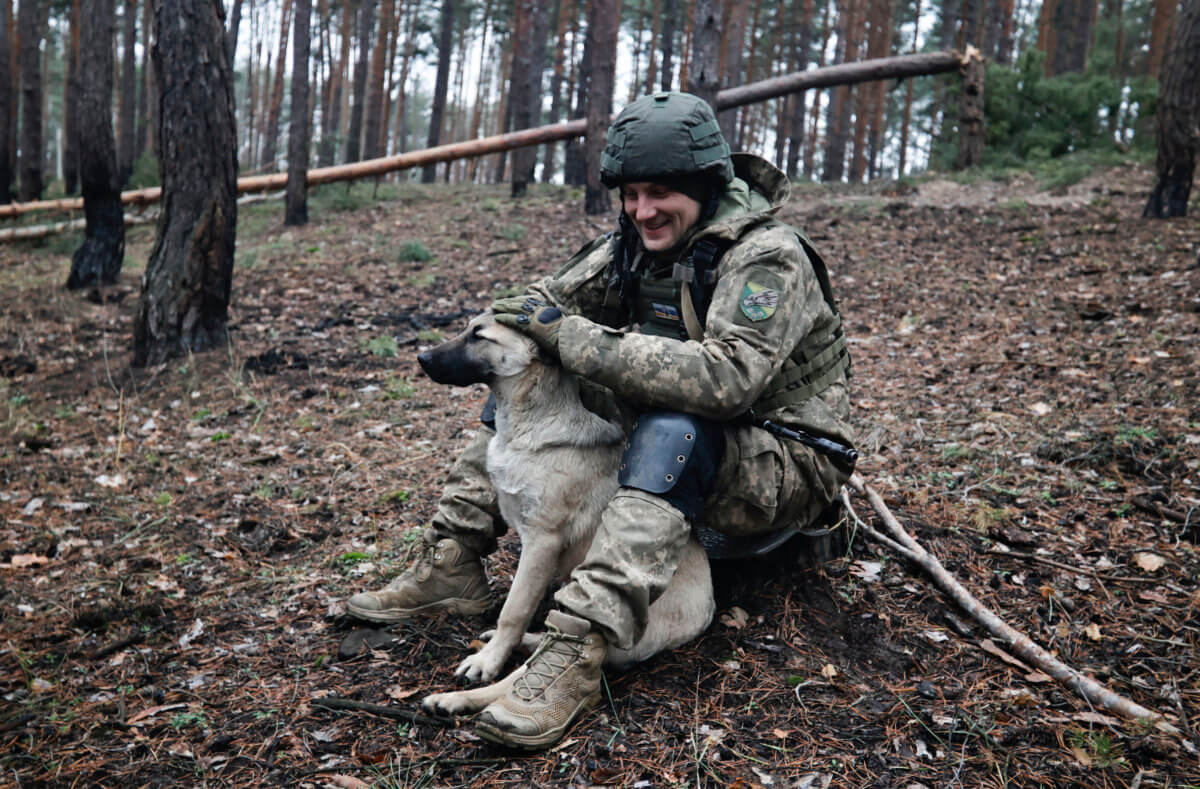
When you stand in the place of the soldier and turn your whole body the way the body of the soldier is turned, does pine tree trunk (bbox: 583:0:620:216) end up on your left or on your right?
on your right

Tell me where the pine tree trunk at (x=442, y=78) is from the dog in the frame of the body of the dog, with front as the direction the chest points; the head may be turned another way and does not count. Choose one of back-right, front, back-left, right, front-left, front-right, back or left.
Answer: back-right

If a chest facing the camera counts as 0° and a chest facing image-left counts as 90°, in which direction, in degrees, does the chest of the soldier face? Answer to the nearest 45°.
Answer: approximately 45°

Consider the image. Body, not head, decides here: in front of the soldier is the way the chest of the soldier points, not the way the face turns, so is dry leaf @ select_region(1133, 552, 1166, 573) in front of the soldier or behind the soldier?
behind

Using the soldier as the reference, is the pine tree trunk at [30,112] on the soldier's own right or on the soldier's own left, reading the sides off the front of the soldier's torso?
on the soldier's own right

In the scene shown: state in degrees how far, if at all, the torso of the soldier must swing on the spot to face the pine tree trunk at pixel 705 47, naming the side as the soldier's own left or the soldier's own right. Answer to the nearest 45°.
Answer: approximately 135° to the soldier's own right

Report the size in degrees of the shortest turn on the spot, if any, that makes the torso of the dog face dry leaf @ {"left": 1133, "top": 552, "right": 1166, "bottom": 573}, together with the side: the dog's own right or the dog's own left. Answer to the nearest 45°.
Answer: approximately 135° to the dog's own left

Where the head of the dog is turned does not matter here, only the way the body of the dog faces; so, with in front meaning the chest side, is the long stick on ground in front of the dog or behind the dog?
behind
